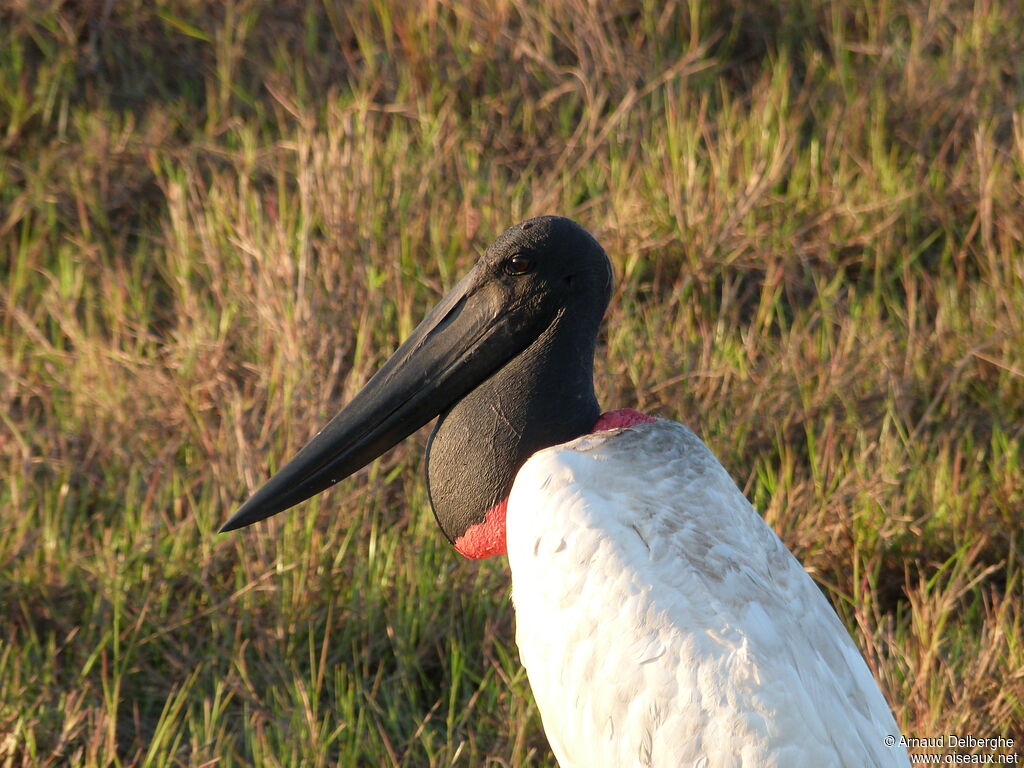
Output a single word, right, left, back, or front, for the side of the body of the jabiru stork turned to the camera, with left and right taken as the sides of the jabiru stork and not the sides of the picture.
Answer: left
